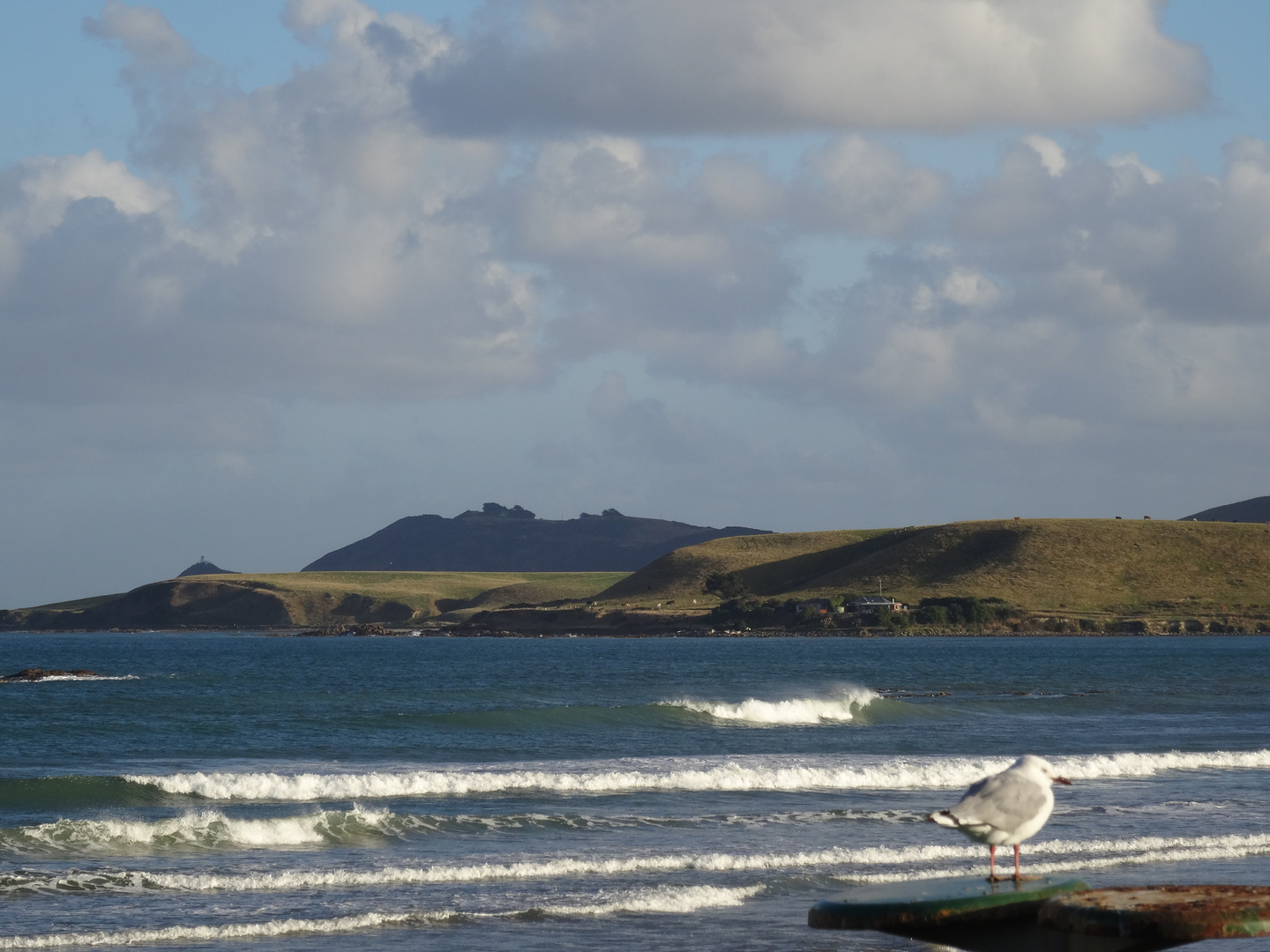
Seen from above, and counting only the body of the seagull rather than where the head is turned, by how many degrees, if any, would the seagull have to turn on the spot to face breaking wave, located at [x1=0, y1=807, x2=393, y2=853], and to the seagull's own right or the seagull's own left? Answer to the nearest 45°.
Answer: approximately 135° to the seagull's own left

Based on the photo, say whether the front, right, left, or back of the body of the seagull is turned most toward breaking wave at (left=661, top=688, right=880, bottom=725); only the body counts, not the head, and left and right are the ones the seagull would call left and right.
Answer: left

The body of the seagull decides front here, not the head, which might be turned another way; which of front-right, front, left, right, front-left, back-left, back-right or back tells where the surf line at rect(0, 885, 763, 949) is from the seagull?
back-left

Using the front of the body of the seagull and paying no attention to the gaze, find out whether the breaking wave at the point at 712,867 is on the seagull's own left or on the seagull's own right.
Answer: on the seagull's own left

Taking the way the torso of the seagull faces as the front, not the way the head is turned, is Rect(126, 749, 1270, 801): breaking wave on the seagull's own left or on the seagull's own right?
on the seagull's own left

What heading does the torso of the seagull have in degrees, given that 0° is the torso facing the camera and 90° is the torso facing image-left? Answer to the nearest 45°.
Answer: approximately 270°
